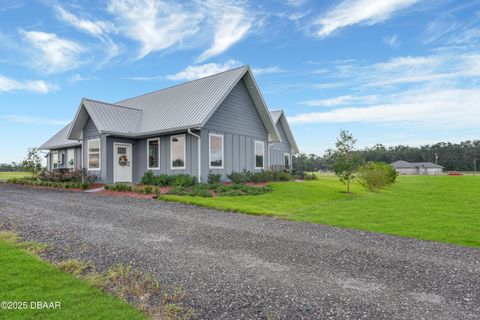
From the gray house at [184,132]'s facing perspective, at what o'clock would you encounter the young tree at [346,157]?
The young tree is roughly at 8 o'clock from the gray house.

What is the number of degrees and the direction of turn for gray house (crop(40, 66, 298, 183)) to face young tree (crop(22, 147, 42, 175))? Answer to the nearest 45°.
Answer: approximately 90° to its right

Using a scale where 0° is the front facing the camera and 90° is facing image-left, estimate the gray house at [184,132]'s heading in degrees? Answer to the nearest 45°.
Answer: approximately 45°

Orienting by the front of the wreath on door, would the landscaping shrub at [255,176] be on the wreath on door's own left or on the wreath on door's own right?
on the wreath on door's own left

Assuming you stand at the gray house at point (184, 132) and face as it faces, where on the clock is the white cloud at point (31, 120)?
The white cloud is roughly at 3 o'clock from the gray house.

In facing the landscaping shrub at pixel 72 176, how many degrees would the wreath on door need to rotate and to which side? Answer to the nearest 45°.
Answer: approximately 135° to its right

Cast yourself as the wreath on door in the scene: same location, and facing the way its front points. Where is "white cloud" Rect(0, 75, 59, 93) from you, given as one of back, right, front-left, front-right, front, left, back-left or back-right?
back-right

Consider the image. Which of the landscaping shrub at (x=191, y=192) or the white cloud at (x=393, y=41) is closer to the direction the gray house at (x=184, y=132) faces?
the landscaping shrub

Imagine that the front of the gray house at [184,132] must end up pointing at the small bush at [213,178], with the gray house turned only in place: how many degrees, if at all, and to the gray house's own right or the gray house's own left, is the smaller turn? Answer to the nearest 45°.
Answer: approximately 90° to the gray house's own left

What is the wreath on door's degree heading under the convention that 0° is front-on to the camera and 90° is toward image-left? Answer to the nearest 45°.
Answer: approximately 0°

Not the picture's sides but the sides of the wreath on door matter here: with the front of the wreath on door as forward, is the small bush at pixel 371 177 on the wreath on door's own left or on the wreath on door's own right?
on the wreath on door's own left
